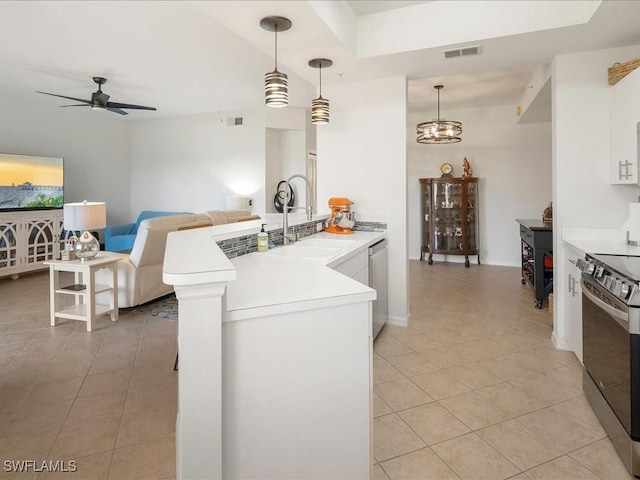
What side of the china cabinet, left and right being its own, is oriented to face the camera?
front

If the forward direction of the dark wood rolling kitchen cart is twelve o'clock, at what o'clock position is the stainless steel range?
The stainless steel range is roughly at 9 o'clock from the dark wood rolling kitchen cart.

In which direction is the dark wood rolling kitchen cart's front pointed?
to the viewer's left

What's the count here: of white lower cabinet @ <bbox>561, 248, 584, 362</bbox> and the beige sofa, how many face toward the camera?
0

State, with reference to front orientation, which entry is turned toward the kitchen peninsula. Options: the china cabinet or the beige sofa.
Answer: the china cabinet

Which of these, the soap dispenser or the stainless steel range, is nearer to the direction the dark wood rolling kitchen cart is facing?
the soap dispenser

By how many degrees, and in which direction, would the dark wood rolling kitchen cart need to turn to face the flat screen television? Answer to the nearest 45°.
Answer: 0° — it already faces it

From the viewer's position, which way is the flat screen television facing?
facing the viewer and to the right of the viewer

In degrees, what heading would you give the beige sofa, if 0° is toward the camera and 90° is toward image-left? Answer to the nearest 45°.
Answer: approximately 135°

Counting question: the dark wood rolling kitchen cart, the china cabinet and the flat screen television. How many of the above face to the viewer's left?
1

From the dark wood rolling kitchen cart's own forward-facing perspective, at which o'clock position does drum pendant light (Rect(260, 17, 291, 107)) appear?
The drum pendant light is roughly at 10 o'clock from the dark wood rolling kitchen cart.

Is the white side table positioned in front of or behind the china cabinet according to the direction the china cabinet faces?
in front

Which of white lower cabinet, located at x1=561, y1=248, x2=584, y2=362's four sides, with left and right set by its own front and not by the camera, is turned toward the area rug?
front

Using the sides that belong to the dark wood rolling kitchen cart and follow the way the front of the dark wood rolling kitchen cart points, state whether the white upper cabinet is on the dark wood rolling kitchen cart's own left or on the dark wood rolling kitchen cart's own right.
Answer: on the dark wood rolling kitchen cart's own left

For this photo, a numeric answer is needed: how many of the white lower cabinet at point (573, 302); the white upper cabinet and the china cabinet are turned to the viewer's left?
2

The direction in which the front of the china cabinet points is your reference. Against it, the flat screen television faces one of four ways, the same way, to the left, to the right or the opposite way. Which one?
to the left
